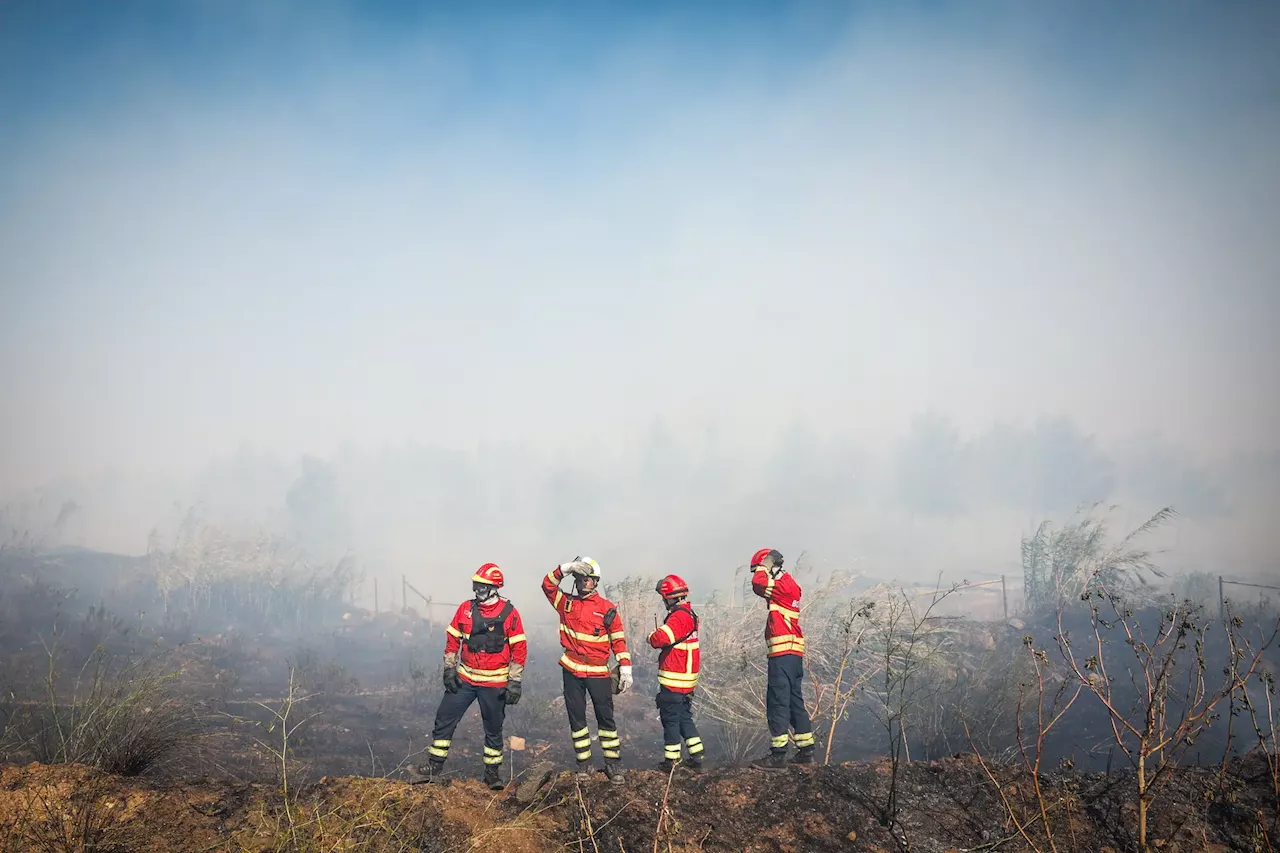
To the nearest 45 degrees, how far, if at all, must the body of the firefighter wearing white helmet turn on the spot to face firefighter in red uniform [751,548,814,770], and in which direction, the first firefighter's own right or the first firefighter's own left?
approximately 90° to the first firefighter's own left

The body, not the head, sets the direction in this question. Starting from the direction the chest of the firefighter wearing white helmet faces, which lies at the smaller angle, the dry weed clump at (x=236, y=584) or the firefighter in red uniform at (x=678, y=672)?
the firefighter in red uniform

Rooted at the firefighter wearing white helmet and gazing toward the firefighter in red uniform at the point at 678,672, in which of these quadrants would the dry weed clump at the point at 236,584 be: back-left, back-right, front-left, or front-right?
back-left

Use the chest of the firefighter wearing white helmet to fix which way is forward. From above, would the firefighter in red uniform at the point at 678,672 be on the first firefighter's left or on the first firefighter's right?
on the first firefighter's left

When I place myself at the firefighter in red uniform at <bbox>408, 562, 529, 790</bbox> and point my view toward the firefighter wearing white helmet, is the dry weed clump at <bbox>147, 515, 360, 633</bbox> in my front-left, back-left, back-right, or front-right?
back-left

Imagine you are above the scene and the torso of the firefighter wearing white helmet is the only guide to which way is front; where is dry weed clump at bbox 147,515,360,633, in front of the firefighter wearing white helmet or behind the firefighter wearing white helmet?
behind

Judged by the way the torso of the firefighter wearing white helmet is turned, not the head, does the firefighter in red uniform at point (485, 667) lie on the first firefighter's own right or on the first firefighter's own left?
on the first firefighter's own right

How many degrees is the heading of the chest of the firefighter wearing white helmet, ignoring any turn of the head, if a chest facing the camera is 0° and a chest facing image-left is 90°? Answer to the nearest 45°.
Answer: approximately 0°

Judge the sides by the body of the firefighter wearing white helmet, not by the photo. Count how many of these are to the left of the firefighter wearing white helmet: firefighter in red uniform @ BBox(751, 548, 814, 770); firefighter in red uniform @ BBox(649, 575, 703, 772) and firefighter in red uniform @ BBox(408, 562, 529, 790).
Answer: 2

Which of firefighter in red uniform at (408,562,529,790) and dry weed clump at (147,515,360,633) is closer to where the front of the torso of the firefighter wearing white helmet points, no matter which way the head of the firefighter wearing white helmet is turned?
the firefighter in red uniform
